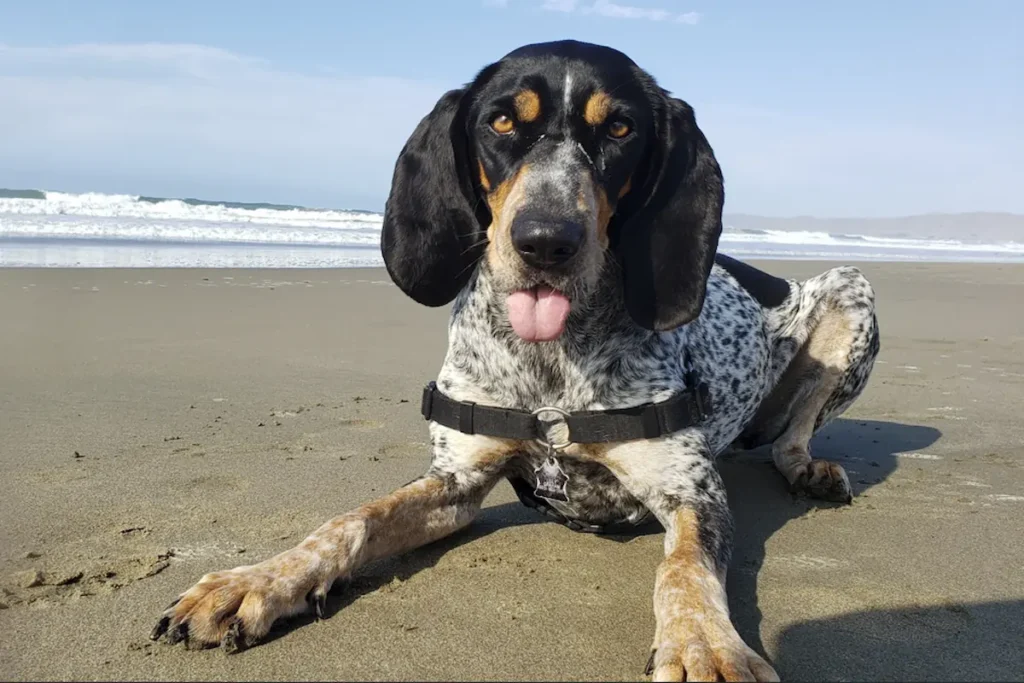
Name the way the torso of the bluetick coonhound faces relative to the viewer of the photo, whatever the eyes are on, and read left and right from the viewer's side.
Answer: facing the viewer and to the left of the viewer
